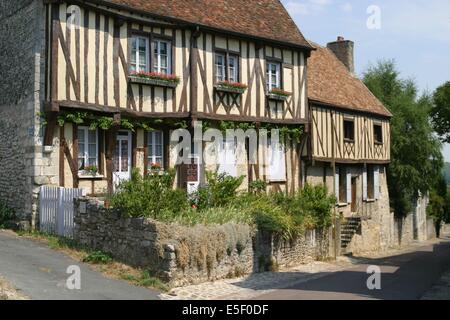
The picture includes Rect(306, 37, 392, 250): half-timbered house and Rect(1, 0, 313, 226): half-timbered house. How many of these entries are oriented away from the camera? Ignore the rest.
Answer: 0

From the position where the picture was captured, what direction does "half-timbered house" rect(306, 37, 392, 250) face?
facing the viewer and to the right of the viewer

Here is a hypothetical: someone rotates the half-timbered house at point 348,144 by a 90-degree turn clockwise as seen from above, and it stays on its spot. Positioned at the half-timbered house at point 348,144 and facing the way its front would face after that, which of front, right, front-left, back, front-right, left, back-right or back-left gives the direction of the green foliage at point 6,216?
front

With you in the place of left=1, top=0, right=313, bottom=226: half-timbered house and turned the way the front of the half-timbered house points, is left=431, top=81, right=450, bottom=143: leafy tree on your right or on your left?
on your left

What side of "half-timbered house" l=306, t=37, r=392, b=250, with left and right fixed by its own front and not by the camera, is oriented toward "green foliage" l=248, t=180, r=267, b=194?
right

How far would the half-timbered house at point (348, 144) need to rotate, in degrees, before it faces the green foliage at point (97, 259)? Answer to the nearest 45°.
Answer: approximately 45° to its right

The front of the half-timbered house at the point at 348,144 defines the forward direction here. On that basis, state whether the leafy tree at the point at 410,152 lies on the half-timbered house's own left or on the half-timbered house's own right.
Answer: on the half-timbered house's own left

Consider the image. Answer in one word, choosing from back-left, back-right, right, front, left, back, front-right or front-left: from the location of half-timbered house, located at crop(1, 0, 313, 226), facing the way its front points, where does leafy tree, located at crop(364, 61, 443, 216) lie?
left

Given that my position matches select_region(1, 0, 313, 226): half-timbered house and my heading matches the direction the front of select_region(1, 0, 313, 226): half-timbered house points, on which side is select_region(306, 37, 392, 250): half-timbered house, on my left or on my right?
on my left
